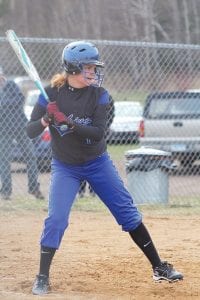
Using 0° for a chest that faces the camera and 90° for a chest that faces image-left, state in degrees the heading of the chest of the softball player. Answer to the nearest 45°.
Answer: approximately 0°

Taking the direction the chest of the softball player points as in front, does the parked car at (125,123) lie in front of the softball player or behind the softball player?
behind

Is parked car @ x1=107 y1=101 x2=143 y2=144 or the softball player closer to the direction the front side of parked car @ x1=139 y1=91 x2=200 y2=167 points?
the parked car

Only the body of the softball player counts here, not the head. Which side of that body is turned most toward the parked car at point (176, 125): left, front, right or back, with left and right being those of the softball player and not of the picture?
back

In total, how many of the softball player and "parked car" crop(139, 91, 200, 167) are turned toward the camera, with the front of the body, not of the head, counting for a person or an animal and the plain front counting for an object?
1
